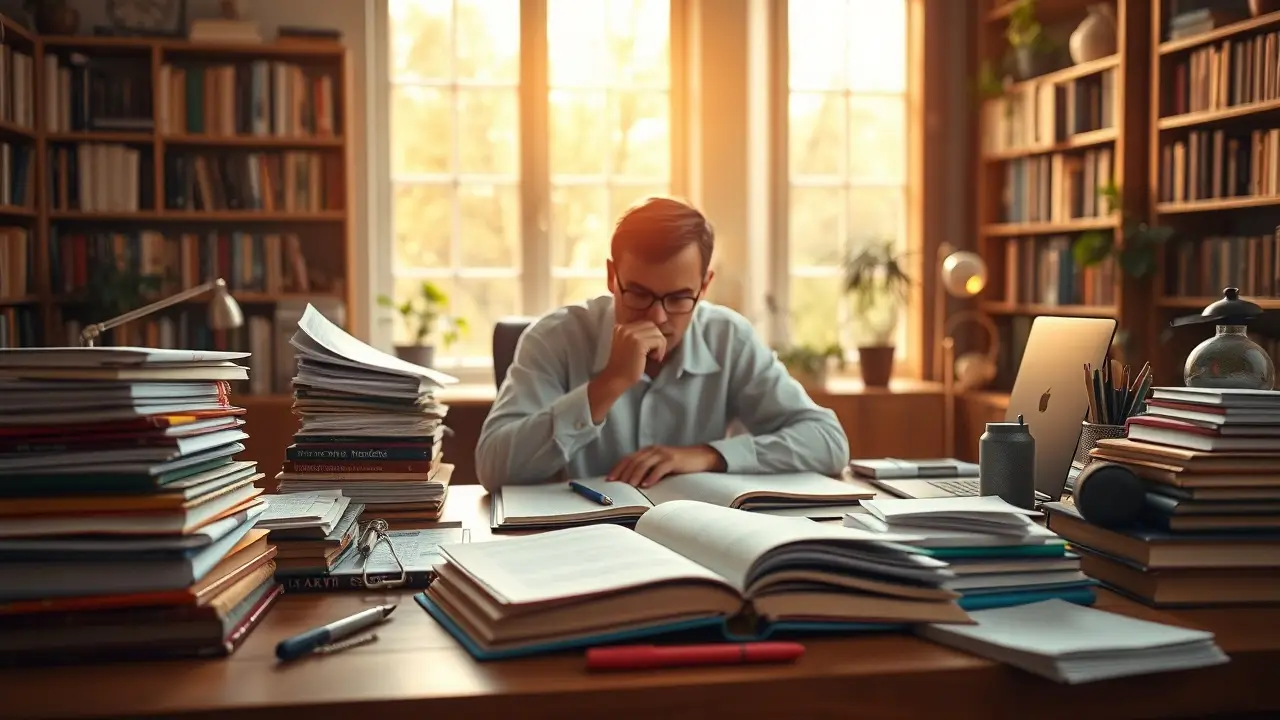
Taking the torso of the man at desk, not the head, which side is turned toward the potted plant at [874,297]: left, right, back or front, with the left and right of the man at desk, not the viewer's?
back

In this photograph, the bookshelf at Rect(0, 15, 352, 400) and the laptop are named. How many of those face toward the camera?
1

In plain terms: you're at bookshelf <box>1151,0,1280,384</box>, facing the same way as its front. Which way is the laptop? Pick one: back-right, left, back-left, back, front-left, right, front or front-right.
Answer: front-left

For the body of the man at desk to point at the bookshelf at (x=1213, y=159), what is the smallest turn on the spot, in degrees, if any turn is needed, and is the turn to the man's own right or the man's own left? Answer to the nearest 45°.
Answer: approximately 135° to the man's own left

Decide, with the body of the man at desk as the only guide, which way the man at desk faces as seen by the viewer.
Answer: toward the camera

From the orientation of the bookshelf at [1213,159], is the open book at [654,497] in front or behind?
in front

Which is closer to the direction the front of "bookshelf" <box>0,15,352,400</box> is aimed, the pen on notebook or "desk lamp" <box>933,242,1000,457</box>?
the pen on notebook

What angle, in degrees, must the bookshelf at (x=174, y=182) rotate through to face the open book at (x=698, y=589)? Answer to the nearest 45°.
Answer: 0° — it already faces it

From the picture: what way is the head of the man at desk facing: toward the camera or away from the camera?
toward the camera

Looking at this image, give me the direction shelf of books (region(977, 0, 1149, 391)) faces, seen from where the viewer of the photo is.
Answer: facing the viewer and to the left of the viewer

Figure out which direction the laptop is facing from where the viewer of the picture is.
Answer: facing to the left of the viewer

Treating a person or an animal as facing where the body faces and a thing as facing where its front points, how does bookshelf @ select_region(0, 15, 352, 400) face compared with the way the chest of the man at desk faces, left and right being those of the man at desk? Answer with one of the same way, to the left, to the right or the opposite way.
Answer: the same way

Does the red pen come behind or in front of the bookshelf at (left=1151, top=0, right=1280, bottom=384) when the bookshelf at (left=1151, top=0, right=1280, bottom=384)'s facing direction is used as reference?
in front
